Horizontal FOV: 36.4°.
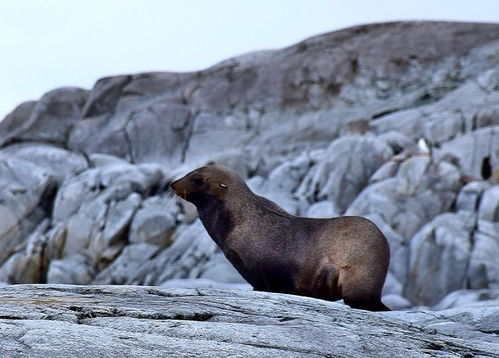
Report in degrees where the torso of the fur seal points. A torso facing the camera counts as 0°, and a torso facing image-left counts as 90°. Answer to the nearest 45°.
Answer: approximately 90°

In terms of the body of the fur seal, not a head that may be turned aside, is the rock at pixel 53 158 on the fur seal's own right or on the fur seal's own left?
on the fur seal's own right

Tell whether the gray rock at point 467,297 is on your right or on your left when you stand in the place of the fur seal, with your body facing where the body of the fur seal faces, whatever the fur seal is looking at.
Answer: on your right

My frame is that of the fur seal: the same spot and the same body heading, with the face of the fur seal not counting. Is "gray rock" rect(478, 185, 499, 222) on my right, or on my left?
on my right

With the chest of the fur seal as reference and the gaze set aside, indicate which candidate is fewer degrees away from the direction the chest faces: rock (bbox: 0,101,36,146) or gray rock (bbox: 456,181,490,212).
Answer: the rock

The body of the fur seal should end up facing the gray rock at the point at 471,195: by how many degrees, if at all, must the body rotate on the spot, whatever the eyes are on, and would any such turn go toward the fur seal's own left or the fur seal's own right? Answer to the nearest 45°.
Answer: approximately 90° to the fur seal's own right

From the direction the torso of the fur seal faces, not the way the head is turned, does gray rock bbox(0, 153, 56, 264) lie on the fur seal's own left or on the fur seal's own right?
on the fur seal's own right

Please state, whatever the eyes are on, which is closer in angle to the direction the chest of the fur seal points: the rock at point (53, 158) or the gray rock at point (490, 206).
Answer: the rock

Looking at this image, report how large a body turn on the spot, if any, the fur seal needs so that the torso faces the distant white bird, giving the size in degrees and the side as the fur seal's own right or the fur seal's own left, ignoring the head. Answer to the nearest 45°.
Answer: approximately 90° to the fur seal's own right

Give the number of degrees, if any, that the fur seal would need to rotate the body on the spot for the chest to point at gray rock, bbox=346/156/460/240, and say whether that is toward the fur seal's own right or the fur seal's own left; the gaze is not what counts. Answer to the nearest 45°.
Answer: approximately 90° to the fur seal's own right

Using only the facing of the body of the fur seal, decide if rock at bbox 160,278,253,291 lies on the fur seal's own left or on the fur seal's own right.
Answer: on the fur seal's own right

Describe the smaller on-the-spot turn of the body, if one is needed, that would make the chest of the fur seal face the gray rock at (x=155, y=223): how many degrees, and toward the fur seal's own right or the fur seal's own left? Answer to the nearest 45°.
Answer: approximately 90° to the fur seal's own right
